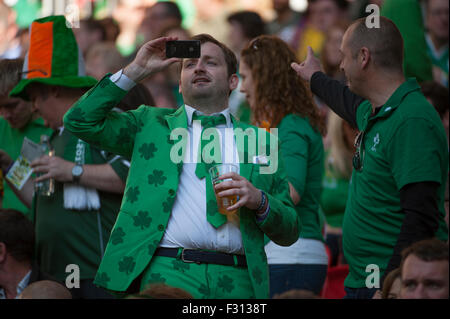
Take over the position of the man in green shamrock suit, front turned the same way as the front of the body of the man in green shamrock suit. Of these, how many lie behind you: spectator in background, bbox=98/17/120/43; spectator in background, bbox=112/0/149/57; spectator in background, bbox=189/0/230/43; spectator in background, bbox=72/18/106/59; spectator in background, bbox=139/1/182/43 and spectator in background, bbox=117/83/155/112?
6

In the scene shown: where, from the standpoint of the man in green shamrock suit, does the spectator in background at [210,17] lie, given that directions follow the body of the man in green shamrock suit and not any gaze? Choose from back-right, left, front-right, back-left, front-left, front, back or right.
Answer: back

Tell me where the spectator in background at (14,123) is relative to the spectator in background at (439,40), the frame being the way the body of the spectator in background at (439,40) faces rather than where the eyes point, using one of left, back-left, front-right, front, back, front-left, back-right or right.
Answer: front-right

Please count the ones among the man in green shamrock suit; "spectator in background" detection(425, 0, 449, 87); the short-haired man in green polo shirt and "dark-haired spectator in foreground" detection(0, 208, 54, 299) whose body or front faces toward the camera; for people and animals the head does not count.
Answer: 2

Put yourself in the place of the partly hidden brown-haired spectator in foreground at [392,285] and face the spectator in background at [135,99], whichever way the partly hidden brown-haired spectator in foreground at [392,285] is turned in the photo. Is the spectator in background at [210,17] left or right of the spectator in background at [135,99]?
right

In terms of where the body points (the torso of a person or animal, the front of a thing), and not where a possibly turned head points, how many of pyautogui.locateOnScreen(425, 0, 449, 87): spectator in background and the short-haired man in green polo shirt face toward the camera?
1

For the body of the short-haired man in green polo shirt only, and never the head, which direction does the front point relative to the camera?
to the viewer's left

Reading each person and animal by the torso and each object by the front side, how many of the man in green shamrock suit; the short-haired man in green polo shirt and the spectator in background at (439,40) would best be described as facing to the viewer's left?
1

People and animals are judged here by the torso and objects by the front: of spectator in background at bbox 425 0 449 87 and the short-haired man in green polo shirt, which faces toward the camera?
the spectator in background

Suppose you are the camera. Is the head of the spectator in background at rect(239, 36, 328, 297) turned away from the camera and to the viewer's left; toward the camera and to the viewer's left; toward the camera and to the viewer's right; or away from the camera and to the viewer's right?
away from the camera and to the viewer's left

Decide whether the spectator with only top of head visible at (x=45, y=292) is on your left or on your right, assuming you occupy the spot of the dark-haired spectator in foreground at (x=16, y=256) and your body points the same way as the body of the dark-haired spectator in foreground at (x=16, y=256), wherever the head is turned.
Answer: on your left

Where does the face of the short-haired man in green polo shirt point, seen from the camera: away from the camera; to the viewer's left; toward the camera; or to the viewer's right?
to the viewer's left

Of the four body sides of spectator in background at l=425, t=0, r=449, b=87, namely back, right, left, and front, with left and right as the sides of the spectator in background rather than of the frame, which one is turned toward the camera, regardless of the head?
front
